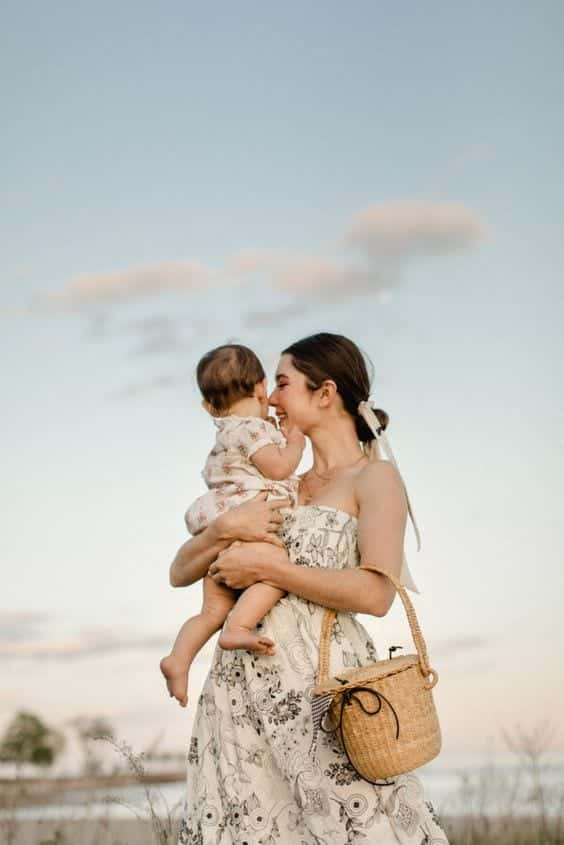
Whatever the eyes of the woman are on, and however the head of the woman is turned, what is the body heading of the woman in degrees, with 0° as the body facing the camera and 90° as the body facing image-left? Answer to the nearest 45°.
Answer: approximately 45°

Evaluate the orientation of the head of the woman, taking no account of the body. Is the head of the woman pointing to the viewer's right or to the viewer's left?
to the viewer's left

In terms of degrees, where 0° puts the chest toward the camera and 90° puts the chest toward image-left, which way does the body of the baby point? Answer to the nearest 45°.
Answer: approximately 225°
